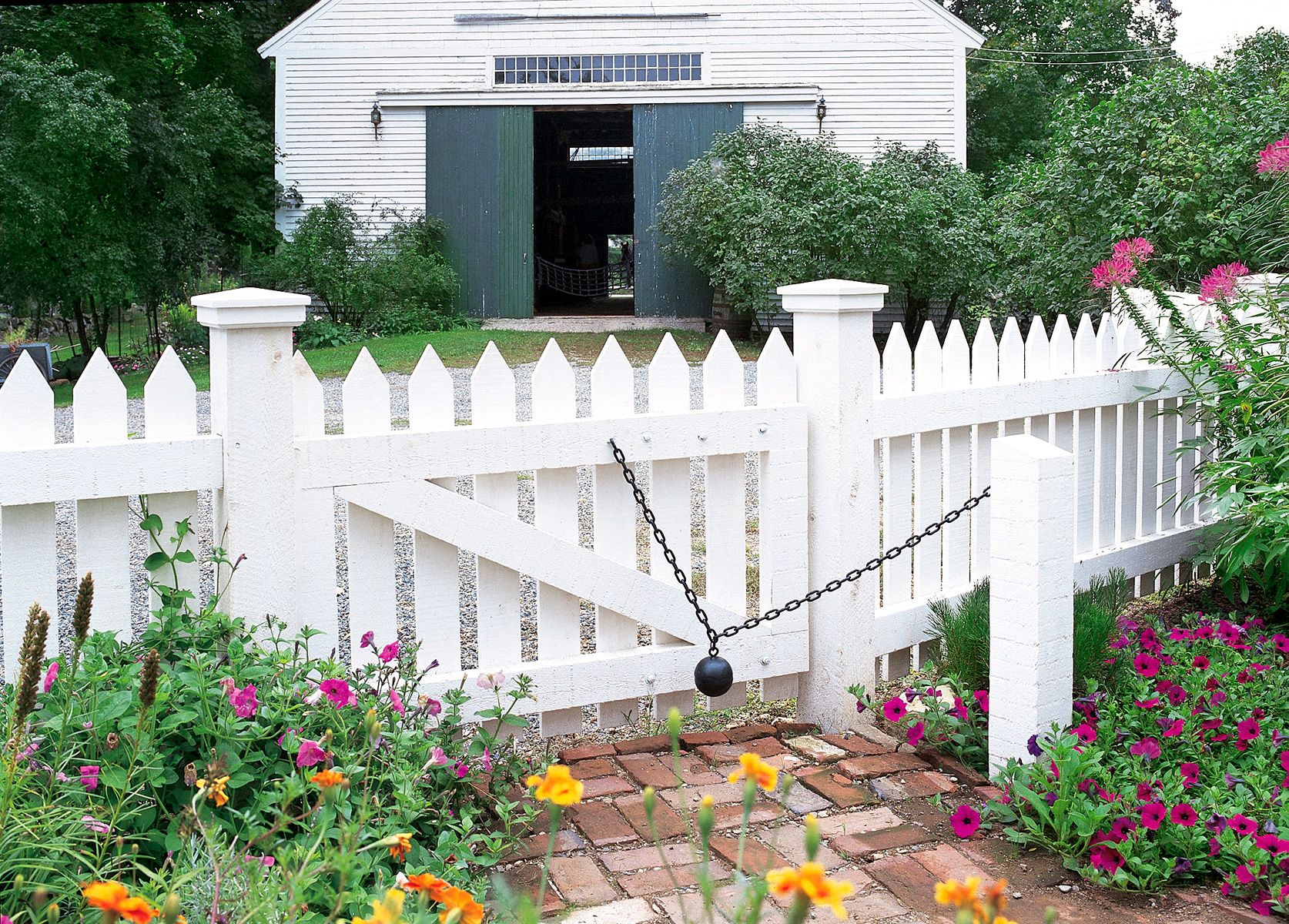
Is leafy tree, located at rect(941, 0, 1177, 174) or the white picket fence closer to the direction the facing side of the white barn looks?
the white picket fence

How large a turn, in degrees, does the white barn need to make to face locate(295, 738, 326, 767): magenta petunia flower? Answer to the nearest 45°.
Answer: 0° — it already faces it

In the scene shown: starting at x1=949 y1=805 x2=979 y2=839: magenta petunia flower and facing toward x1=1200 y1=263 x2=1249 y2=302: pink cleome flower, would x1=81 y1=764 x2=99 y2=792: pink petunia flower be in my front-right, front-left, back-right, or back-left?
back-left

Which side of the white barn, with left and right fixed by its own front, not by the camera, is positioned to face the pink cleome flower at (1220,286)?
front

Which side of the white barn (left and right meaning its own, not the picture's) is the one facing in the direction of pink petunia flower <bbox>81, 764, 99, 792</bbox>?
front

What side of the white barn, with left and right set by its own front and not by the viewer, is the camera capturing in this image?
front

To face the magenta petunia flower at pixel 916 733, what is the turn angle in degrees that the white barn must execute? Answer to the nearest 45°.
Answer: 0° — it already faces it

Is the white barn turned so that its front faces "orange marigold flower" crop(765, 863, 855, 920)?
yes

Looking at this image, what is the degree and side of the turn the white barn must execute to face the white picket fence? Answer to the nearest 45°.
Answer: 0° — it already faces it

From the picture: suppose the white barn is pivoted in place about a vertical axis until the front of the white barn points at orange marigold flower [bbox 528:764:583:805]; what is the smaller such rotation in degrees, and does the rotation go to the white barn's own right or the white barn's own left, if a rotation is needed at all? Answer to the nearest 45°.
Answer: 0° — it already faces it

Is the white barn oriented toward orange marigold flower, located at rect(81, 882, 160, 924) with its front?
yes

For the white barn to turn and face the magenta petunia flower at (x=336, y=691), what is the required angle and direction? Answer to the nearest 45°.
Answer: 0° — it already faces it

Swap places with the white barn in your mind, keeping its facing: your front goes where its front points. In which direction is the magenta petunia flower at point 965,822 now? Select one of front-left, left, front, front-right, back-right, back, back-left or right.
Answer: front

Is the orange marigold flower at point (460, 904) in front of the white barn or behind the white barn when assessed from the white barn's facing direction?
in front

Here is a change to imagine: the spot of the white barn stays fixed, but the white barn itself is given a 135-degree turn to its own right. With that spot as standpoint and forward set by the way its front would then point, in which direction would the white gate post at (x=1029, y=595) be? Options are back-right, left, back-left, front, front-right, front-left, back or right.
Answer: back-left

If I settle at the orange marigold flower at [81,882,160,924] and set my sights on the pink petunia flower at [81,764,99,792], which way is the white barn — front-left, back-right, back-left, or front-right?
front-right
